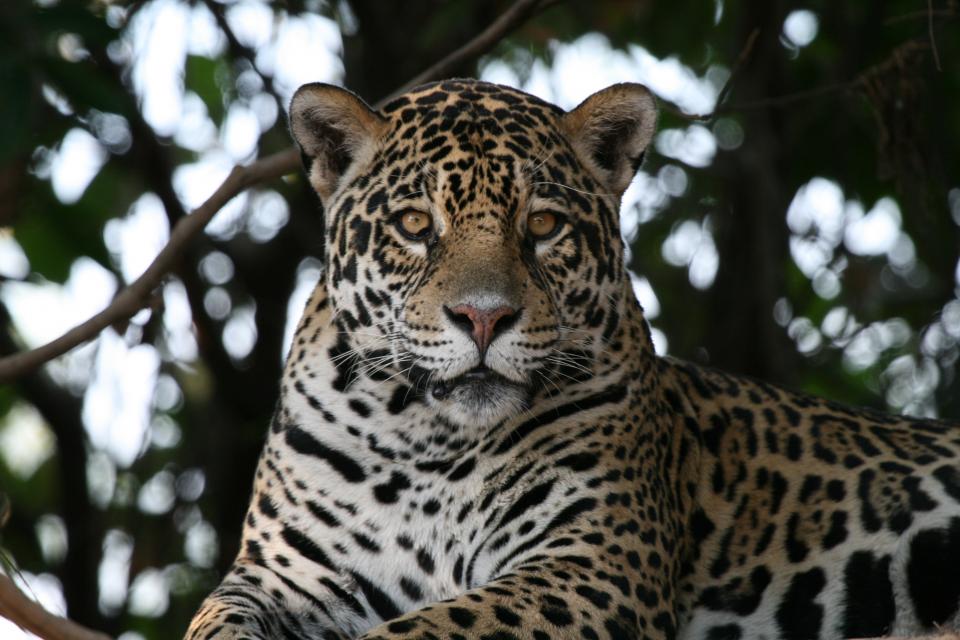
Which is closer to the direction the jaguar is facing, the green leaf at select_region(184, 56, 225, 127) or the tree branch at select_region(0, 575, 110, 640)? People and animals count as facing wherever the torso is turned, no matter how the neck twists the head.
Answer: the tree branch

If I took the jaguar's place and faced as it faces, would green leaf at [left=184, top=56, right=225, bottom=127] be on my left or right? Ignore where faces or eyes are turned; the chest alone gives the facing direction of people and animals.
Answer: on my right

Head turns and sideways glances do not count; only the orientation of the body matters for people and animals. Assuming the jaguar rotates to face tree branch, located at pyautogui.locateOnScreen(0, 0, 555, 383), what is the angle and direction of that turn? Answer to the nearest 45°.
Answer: approximately 45° to its right
